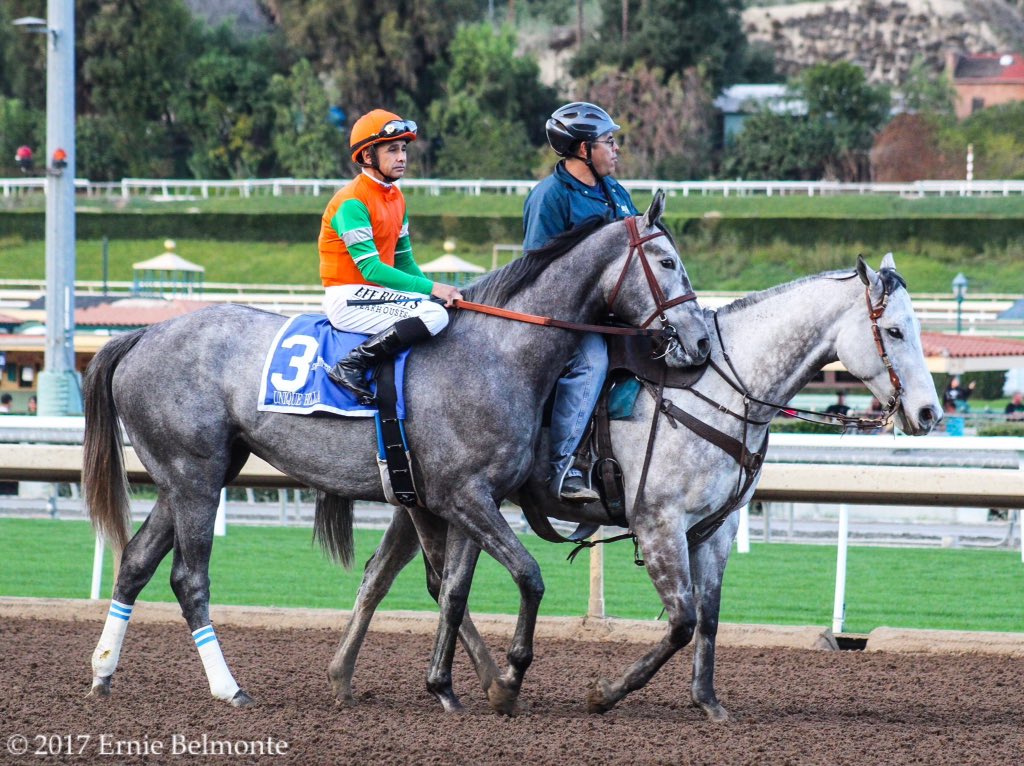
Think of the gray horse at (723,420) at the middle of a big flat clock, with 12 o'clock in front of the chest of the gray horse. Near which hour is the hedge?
The hedge is roughly at 9 o'clock from the gray horse.

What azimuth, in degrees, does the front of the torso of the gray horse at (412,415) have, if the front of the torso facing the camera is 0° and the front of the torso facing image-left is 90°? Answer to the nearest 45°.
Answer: approximately 270°

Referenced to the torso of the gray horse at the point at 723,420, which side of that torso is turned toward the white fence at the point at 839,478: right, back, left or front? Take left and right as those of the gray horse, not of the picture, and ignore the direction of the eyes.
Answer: left

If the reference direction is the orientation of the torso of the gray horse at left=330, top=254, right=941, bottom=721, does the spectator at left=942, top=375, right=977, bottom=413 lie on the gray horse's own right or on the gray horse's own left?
on the gray horse's own left

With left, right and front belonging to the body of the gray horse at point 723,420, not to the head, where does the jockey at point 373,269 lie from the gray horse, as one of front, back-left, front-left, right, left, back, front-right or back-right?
back

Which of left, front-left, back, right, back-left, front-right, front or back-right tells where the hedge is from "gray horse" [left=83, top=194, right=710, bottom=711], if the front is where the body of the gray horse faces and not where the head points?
left

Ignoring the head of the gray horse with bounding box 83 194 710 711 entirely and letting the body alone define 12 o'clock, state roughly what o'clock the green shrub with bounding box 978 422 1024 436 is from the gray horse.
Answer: The green shrub is roughly at 10 o'clock from the gray horse.

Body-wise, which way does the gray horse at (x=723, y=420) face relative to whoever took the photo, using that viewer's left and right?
facing to the right of the viewer

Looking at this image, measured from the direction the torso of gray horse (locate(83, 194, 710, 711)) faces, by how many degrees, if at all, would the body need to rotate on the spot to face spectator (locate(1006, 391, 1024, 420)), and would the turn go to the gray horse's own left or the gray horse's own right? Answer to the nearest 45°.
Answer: approximately 45° to the gray horse's own left

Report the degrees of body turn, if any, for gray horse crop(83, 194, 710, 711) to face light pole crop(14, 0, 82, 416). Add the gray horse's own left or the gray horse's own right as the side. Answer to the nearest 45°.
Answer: approximately 90° to the gray horse's own left

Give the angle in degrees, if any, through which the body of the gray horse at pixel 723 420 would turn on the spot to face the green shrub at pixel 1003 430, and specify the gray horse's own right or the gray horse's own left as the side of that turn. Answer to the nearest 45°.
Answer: approximately 90° to the gray horse's own left
